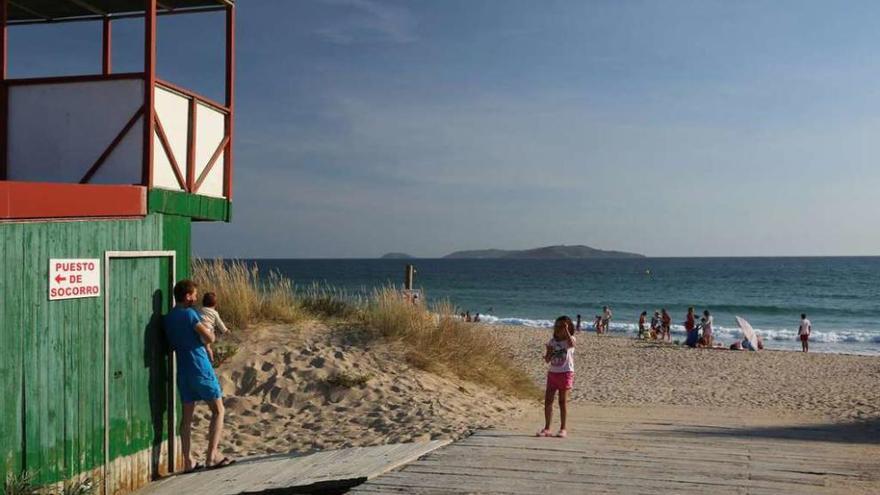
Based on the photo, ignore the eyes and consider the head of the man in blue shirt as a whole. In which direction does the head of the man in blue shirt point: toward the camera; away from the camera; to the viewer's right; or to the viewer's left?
to the viewer's right

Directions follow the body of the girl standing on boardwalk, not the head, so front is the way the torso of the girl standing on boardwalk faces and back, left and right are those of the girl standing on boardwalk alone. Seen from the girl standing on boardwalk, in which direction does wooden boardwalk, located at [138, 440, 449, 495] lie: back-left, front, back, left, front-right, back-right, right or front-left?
front

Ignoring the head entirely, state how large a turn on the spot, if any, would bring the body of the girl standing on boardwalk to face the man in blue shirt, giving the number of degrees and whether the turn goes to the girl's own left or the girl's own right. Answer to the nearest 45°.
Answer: approximately 45° to the girl's own right

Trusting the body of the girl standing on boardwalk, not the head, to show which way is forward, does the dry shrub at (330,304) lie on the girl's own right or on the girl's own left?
on the girl's own right

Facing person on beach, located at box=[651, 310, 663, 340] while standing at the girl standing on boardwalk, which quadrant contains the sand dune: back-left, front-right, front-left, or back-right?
front-left

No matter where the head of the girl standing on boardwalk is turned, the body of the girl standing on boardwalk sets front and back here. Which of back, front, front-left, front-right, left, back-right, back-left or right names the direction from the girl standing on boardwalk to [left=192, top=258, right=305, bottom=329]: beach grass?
right

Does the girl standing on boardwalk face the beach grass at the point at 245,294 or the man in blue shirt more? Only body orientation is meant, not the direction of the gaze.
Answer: the man in blue shirt

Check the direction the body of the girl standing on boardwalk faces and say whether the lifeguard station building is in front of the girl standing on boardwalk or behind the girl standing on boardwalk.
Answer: in front

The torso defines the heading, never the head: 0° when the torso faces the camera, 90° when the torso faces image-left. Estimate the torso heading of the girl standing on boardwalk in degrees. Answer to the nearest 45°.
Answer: approximately 45°

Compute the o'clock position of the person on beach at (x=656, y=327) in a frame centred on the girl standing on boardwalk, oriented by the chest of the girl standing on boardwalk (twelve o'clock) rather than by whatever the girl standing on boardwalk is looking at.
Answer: The person on beach is roughly at 5 o'clock from the girl standing on boardwalk.

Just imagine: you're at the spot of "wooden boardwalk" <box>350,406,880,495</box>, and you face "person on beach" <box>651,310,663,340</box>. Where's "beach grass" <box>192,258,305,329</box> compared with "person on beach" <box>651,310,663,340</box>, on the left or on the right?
left
